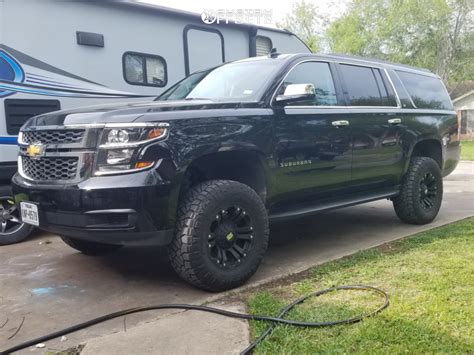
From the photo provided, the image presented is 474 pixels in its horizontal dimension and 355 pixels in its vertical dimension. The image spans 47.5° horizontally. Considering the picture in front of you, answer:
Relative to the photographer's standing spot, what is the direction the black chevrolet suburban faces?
facing the viewer and to the left of the viewer

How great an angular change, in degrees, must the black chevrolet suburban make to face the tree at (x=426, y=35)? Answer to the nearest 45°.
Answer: approximately 180°

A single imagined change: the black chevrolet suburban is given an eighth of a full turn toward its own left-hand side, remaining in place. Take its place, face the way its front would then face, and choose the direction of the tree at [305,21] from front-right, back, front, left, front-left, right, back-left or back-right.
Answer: back

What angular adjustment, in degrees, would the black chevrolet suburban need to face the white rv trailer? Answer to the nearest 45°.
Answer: approximately 90° to its right

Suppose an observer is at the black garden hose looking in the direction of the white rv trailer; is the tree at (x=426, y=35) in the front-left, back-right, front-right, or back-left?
front-right
